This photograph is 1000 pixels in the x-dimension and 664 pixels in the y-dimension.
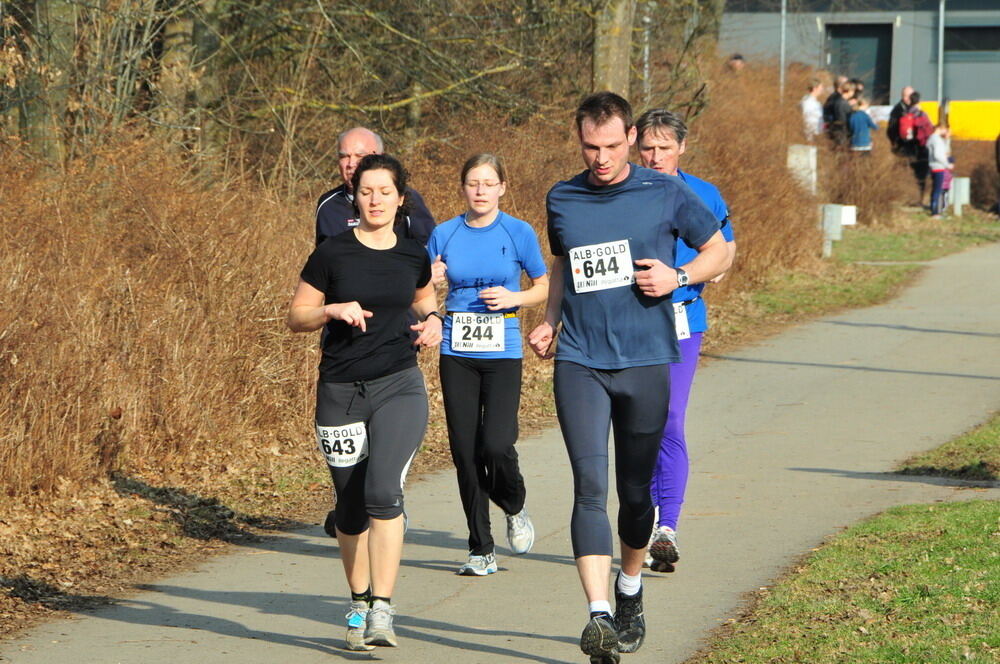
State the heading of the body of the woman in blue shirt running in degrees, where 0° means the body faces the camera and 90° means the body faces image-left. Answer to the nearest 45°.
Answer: approximately 0°

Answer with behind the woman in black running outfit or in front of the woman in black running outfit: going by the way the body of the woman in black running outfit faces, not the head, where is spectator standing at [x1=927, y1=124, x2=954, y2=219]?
behind

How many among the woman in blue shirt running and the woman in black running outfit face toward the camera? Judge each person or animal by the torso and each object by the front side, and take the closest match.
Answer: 2

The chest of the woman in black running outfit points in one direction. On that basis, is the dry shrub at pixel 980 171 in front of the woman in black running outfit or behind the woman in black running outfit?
behind

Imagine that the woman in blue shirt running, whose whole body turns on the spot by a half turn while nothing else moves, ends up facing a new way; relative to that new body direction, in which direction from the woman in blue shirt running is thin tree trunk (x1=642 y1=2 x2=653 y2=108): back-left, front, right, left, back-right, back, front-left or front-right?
front

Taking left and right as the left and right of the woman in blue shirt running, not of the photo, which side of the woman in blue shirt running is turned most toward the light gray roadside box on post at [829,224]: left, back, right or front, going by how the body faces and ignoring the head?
back

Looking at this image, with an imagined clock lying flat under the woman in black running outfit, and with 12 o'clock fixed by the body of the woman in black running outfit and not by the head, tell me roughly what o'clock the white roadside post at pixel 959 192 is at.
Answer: The white roadside post is roughly at 7 o'clock from the woman in black running outfit.

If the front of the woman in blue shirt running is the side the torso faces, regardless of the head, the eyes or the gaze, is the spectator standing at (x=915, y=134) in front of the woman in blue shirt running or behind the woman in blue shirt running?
behind

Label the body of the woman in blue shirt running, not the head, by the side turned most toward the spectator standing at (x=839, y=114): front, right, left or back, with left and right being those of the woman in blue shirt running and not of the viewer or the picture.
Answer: back

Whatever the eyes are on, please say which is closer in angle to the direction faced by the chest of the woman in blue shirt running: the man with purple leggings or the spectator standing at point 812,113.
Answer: the man with purple leggings
